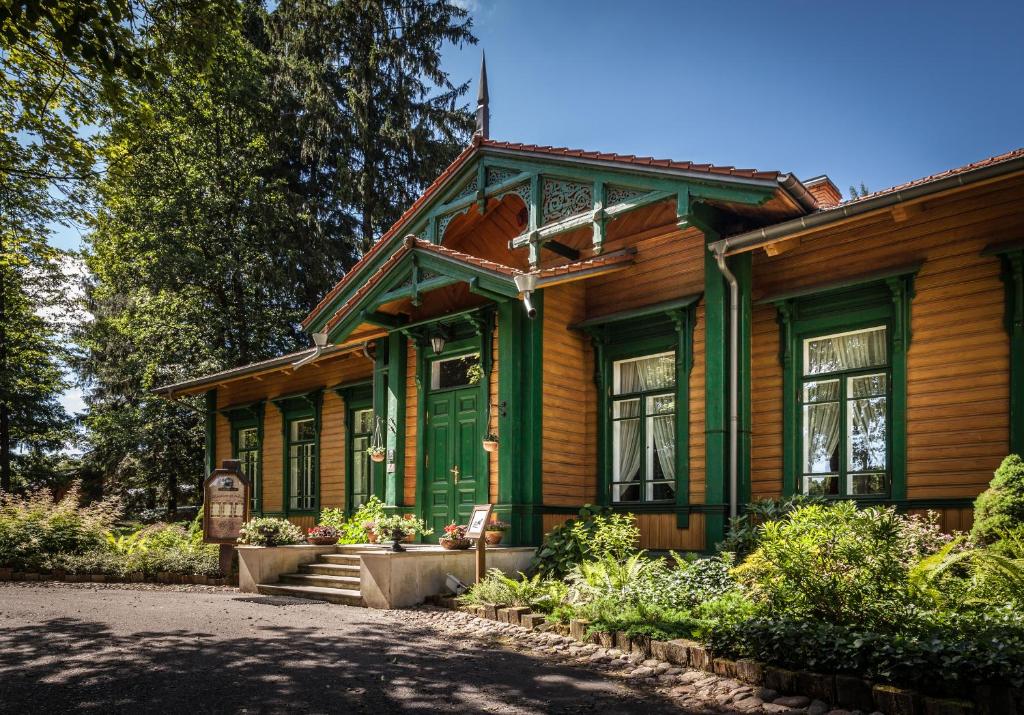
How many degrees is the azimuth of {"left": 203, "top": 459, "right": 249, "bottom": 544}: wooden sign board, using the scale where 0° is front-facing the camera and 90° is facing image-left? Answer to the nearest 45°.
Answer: approximately 0°

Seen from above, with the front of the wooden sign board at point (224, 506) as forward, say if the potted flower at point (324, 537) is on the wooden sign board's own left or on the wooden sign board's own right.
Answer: on the wooden sign board's own left
